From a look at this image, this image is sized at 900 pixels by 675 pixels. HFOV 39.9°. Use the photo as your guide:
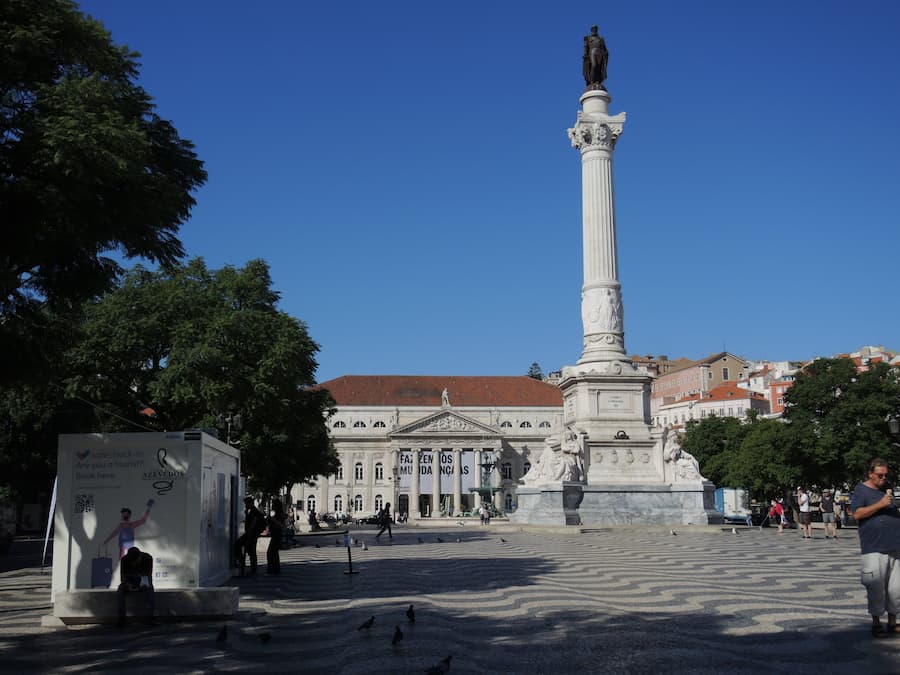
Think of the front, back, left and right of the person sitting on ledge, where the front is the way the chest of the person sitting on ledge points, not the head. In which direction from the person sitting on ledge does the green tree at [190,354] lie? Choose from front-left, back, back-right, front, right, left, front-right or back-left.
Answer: back

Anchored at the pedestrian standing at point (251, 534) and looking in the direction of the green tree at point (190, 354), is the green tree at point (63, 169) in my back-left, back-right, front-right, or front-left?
back-left

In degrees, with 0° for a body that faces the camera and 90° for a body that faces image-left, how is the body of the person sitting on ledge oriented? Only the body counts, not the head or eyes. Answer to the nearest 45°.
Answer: approximately 0°

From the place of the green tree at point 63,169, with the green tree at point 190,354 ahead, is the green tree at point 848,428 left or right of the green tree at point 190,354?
right

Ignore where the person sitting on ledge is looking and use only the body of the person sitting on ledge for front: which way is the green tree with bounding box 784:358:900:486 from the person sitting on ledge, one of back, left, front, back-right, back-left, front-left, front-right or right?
back-left

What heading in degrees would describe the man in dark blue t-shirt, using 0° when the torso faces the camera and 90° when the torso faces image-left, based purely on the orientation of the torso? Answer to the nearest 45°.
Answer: approximately 315°

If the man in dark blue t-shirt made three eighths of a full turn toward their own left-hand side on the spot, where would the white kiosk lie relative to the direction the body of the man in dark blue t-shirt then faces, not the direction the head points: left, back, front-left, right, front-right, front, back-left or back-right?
left
